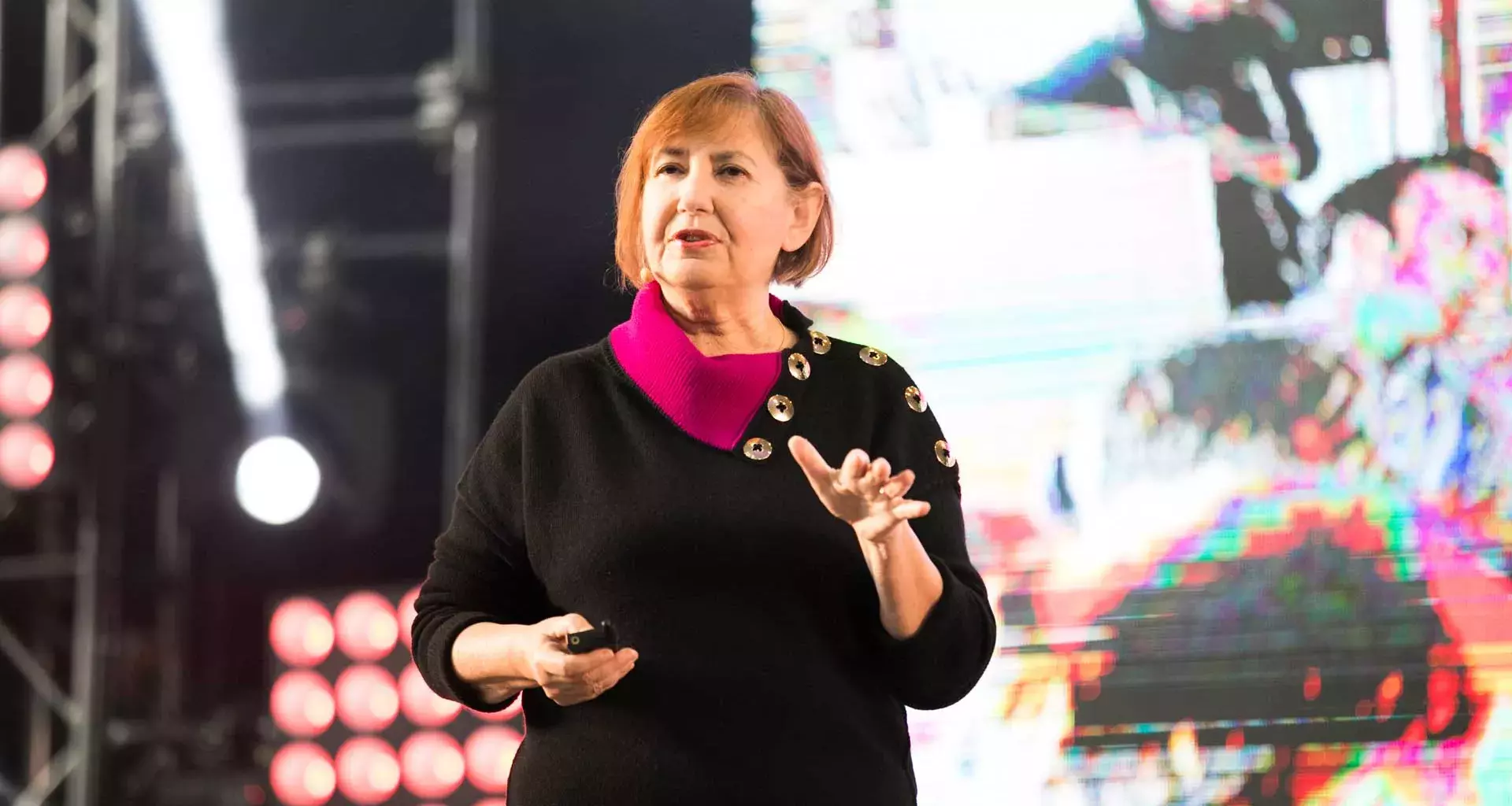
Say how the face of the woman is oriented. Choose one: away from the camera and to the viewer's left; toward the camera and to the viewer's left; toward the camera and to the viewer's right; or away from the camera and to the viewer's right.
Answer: toward the camera and to the viewer's left

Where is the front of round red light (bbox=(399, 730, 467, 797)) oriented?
toward the camera

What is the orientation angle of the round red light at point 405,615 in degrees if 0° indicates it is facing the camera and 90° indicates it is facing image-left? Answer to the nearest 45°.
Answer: approximately 0°

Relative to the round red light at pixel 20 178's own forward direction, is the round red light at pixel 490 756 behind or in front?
in front

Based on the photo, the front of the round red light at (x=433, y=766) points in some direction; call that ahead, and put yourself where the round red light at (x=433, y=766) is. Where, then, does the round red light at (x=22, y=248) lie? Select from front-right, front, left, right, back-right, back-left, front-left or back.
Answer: back-right

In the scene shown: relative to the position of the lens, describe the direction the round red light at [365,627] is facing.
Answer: facing the viewer

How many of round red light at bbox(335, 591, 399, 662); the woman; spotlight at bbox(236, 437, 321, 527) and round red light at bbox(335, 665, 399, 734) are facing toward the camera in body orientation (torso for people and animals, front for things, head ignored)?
4

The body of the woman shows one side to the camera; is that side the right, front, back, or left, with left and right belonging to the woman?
front

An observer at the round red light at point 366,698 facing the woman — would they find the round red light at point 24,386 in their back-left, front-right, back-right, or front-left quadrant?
back-right

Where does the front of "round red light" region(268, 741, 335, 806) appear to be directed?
toward the camera
